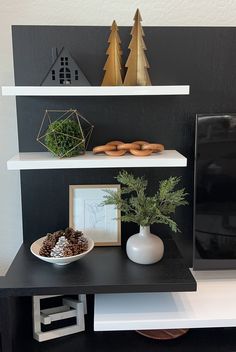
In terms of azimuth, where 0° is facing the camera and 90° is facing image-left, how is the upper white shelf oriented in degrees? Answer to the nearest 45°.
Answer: approximately 0°

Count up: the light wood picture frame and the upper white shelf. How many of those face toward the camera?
2

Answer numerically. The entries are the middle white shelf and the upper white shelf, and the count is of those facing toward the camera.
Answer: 2

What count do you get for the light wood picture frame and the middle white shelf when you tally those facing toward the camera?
2
